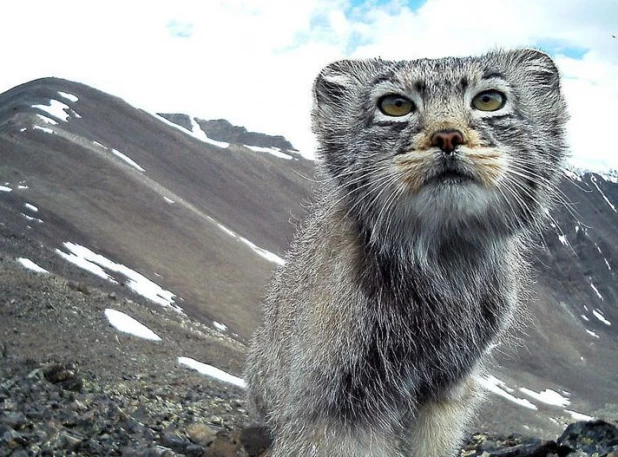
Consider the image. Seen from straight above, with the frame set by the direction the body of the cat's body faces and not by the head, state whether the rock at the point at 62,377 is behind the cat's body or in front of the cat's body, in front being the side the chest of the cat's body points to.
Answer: behind

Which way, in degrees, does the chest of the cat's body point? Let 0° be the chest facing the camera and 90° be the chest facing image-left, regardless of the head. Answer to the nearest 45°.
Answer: approximately 315°

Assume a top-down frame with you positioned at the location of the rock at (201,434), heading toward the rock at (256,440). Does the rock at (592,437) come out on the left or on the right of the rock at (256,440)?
left
